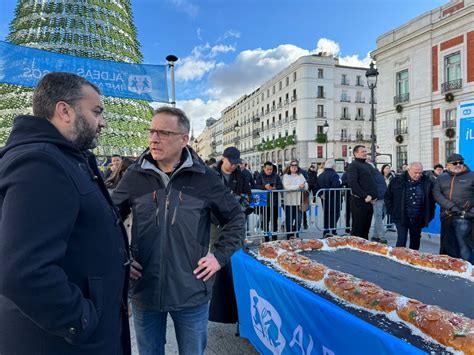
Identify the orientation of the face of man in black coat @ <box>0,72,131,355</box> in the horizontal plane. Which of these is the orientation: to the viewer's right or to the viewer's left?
to the viewer's right

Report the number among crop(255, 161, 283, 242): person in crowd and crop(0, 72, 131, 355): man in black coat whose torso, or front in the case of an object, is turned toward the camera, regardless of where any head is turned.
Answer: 1

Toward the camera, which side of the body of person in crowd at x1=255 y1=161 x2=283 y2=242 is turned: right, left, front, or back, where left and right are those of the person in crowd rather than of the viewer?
front

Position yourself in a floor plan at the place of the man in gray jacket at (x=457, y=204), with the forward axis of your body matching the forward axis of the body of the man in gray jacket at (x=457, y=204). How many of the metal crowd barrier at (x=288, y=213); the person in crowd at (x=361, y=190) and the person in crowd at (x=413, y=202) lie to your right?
3

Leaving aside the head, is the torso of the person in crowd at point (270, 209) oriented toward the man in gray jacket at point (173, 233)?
yes

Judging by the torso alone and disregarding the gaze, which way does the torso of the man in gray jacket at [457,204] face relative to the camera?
toward the camera

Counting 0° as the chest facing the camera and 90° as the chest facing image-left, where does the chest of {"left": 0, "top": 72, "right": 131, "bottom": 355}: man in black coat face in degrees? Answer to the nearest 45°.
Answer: approximately 270°

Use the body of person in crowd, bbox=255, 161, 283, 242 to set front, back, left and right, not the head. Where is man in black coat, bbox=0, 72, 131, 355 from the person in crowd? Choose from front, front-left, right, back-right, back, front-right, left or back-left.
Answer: front
